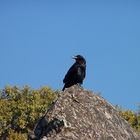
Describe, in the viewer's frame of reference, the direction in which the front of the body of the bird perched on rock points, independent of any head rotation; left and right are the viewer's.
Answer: facing the viewer and to the right of the viewer
